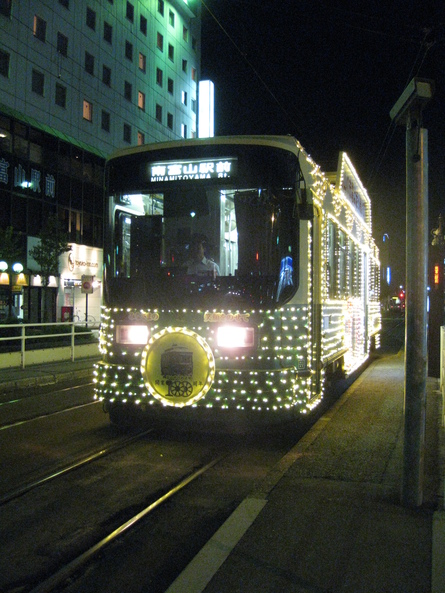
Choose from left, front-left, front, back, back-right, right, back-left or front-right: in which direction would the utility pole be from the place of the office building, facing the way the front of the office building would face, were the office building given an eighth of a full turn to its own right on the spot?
front

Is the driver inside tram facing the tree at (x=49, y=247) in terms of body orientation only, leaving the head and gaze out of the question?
no

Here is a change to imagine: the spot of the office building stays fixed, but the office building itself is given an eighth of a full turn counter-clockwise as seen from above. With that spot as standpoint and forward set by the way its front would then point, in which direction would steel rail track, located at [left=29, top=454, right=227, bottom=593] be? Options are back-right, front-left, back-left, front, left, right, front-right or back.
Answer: right

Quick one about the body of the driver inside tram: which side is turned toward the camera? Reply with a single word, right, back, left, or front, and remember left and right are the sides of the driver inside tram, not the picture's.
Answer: front

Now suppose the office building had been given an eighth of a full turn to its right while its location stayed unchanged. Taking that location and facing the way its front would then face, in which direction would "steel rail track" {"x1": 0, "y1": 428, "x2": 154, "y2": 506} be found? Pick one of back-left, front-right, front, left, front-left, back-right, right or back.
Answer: front

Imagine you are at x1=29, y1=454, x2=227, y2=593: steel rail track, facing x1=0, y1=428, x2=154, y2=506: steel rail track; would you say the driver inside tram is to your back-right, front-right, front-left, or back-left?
front-right

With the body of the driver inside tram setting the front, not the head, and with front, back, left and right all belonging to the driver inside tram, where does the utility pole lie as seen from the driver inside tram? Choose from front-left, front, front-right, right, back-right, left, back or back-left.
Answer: front-left

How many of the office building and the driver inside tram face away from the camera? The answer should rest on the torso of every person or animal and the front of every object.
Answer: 0

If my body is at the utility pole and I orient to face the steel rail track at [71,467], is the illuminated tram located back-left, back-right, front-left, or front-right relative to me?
front-right

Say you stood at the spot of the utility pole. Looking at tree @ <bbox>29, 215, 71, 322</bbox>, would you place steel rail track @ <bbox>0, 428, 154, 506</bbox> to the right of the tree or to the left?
left

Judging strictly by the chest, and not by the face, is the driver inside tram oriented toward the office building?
no

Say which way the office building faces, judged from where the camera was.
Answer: facing the viewer and to the right of the viewer
